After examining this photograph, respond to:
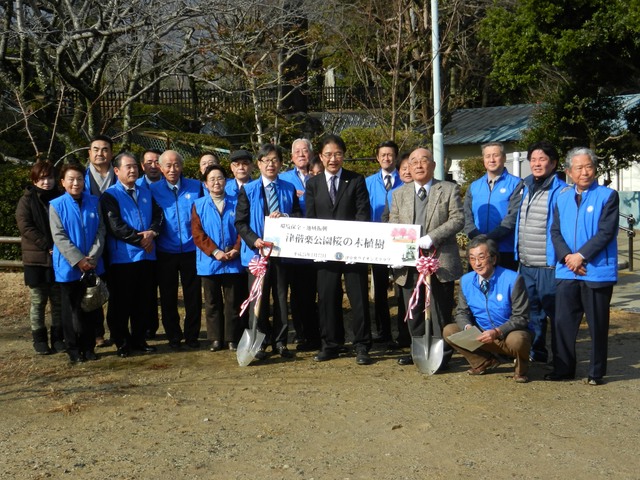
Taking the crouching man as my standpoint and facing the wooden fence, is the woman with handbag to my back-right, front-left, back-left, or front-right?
front-left

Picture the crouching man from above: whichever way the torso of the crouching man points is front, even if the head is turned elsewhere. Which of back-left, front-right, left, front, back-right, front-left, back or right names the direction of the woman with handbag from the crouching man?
front-right

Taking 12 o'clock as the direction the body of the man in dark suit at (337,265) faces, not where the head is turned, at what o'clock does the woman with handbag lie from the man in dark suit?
The woman with handbag is roughly at 3 o'clock from the man in dark suit.

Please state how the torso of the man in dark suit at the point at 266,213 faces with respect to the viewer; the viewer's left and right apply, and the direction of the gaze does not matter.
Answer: facing the viewer

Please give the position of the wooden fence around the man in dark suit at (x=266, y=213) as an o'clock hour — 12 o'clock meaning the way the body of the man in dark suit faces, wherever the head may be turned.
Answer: The wooden fence is roughly at 6 o'clock from the man in dark suit.

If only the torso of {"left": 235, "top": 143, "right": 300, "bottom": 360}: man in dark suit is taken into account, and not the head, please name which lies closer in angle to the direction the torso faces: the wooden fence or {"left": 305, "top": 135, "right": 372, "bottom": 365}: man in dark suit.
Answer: the man in dark suit

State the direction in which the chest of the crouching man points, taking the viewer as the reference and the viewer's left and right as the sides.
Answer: facing the viewer and to the left of the viewer

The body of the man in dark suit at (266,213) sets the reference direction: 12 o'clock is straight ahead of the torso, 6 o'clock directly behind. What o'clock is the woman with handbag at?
The woman with handbag is roughly at 3 o'clock from the man in dark suit.
